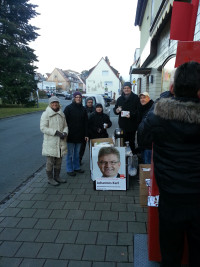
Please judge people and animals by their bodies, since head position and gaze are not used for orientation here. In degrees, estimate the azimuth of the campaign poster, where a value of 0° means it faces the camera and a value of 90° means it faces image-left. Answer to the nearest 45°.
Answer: approximately 0°

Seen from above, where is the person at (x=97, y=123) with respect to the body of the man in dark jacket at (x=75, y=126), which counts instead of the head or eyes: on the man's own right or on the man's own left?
on the man's own left

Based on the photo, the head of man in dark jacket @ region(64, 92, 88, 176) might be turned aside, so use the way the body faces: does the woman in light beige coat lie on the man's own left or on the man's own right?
on the man's own right

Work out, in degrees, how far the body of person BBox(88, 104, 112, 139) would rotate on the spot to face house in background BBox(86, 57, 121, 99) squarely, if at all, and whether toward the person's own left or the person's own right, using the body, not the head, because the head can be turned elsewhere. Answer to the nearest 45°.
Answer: approximately 180°

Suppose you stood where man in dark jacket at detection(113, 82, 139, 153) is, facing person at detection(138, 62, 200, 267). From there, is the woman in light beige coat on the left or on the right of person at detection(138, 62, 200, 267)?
right

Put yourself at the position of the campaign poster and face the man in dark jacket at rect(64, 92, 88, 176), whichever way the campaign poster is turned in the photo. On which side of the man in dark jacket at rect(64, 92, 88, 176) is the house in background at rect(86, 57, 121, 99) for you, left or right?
right

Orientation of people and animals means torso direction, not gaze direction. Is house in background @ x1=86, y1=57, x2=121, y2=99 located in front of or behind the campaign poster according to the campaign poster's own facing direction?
behind

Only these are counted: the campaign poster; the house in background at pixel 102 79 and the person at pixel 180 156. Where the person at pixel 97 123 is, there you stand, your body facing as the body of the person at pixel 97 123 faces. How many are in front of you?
2

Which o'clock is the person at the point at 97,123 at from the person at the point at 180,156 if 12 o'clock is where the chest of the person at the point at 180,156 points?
the person at the point at 97,123 is roughly at 11 o'clock from the person at the point at 180,156.

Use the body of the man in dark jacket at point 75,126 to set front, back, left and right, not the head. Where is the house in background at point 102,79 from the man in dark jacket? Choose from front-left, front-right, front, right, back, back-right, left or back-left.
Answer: back-left

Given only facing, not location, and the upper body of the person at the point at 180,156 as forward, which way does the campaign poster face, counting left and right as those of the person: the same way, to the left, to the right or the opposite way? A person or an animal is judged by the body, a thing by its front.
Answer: the opposite way

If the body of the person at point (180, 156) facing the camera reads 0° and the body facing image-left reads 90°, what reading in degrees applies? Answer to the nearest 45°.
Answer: approximately 180°

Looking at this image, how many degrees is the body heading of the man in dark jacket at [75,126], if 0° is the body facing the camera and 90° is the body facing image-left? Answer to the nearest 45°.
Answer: approximately 315°
